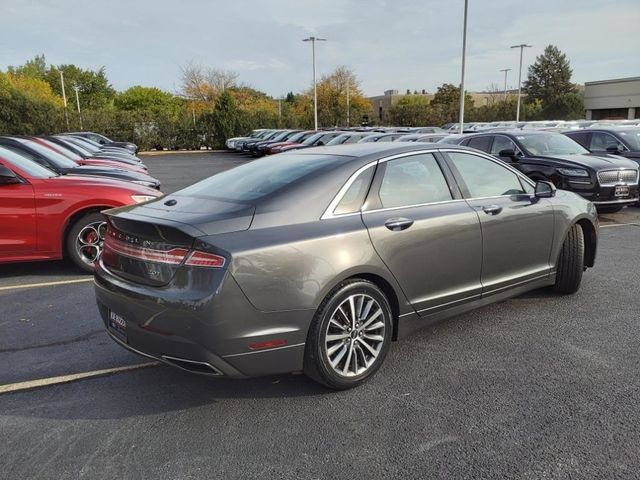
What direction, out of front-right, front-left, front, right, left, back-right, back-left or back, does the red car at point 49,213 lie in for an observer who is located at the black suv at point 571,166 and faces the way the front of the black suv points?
right

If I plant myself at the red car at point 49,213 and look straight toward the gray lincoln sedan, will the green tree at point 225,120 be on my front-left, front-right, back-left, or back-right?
back-left

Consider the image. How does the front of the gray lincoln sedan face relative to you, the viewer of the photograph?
facing away from the viewer and to the right of the viewer

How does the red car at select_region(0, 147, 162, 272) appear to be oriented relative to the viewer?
to the viewer's right

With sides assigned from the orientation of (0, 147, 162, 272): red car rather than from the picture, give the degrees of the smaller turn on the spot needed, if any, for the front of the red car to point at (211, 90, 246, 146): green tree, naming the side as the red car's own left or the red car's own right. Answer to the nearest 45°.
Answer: approximately 90° to the red car's own left

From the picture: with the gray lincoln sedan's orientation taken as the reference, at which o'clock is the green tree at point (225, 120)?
The green tree is roughly at 10 o'clock from the gray lincoln sedan.
